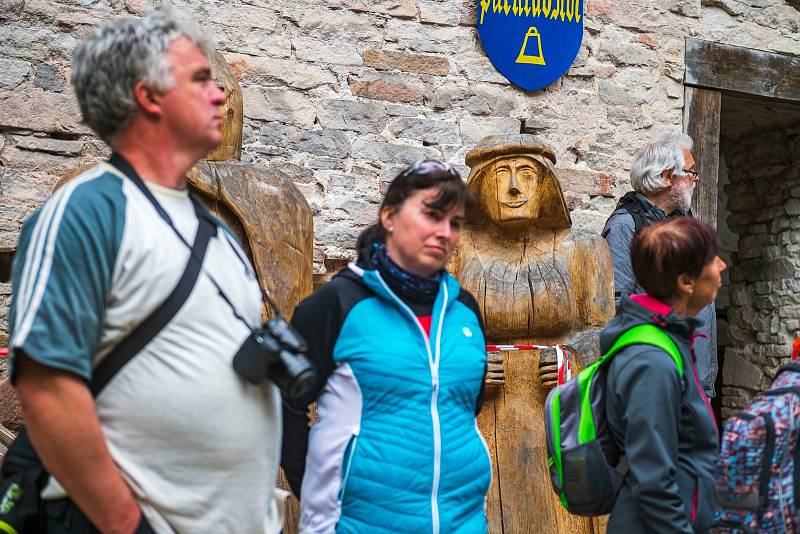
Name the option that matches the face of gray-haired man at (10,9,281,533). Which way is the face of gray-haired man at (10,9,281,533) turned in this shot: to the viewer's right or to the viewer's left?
to the viewer's right

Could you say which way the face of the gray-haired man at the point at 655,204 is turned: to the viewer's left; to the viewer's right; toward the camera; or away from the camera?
to the viewer's right

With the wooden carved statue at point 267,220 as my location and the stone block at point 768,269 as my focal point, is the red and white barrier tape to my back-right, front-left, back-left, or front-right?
front-right

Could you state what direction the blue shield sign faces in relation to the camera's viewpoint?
facing the viewer

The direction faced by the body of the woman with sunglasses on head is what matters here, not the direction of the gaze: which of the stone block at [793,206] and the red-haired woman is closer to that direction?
the red-haired woman

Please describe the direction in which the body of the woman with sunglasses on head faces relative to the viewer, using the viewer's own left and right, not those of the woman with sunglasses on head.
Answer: facing the viewer and to the right of the viewer

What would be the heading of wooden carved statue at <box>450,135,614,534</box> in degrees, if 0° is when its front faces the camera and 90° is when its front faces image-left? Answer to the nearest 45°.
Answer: approximately 0°

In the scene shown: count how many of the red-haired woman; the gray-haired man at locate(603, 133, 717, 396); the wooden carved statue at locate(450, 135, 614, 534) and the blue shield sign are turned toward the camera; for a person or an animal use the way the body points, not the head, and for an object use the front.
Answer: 2

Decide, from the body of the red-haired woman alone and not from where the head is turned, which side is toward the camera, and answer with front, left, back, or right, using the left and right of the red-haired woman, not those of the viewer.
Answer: right

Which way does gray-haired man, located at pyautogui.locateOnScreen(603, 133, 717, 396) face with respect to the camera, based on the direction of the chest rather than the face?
to the viewer's right

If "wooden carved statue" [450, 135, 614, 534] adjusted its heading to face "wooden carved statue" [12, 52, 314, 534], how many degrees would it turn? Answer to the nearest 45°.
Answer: approximately 90° to its right

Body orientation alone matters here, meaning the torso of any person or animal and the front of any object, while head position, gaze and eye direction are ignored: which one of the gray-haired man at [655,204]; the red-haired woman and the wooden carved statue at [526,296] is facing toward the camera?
the wooden carved statue

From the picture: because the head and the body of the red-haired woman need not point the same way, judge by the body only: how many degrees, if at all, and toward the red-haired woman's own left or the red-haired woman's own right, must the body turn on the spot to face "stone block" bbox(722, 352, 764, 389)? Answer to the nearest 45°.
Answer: approximately 90° to the red-haired woman's own left
